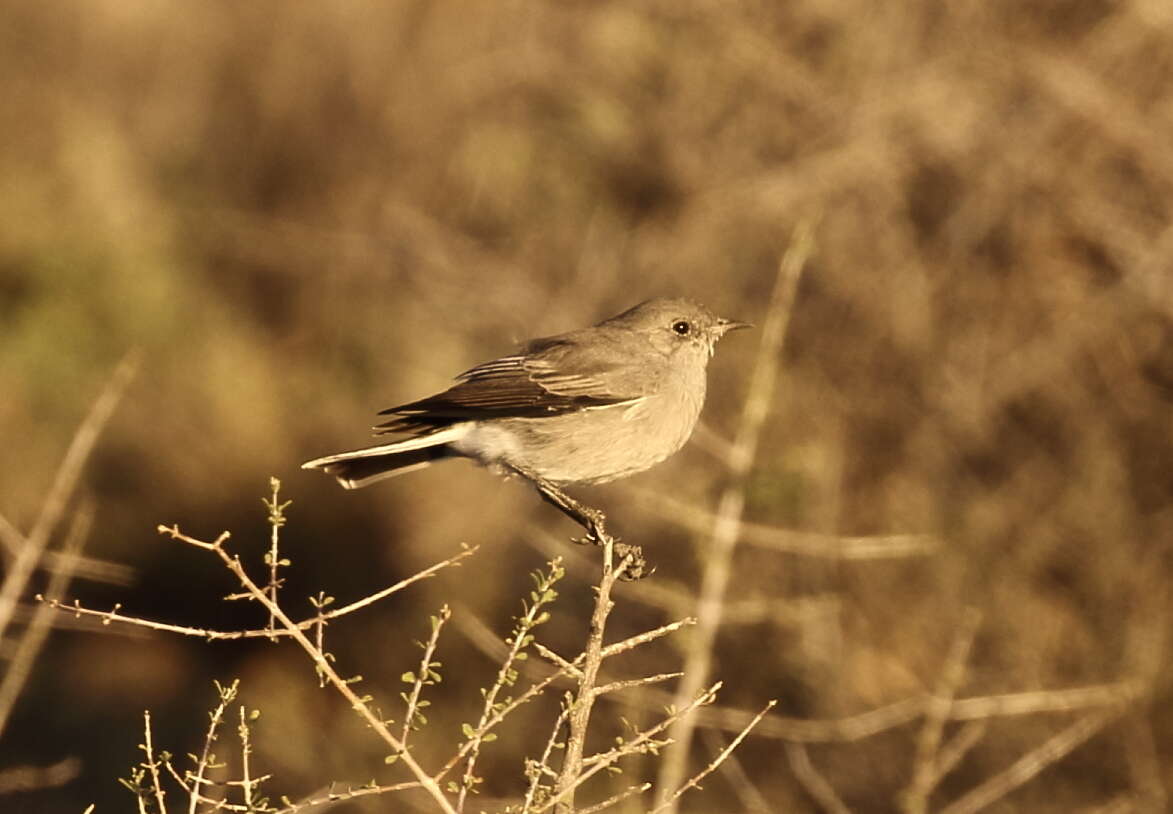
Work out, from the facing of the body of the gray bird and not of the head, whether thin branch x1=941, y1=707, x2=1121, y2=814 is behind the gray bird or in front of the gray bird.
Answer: in front

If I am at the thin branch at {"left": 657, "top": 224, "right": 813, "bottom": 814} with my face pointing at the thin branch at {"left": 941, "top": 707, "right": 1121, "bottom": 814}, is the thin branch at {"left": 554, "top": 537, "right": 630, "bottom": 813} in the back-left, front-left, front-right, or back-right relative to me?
back-right

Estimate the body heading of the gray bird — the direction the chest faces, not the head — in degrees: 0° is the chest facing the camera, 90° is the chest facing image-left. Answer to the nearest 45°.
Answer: approximately 270°
